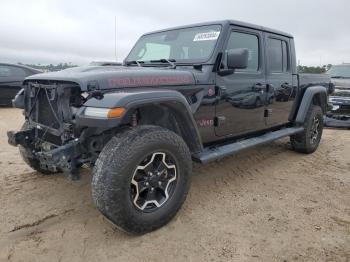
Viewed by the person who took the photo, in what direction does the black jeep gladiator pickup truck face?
facing the viewer and to the left of the viewer

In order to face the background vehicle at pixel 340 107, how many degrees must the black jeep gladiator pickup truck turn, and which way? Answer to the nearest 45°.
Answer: approximately 180°

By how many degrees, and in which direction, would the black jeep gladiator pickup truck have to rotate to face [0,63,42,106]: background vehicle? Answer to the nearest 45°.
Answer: approximately 90° to its right
